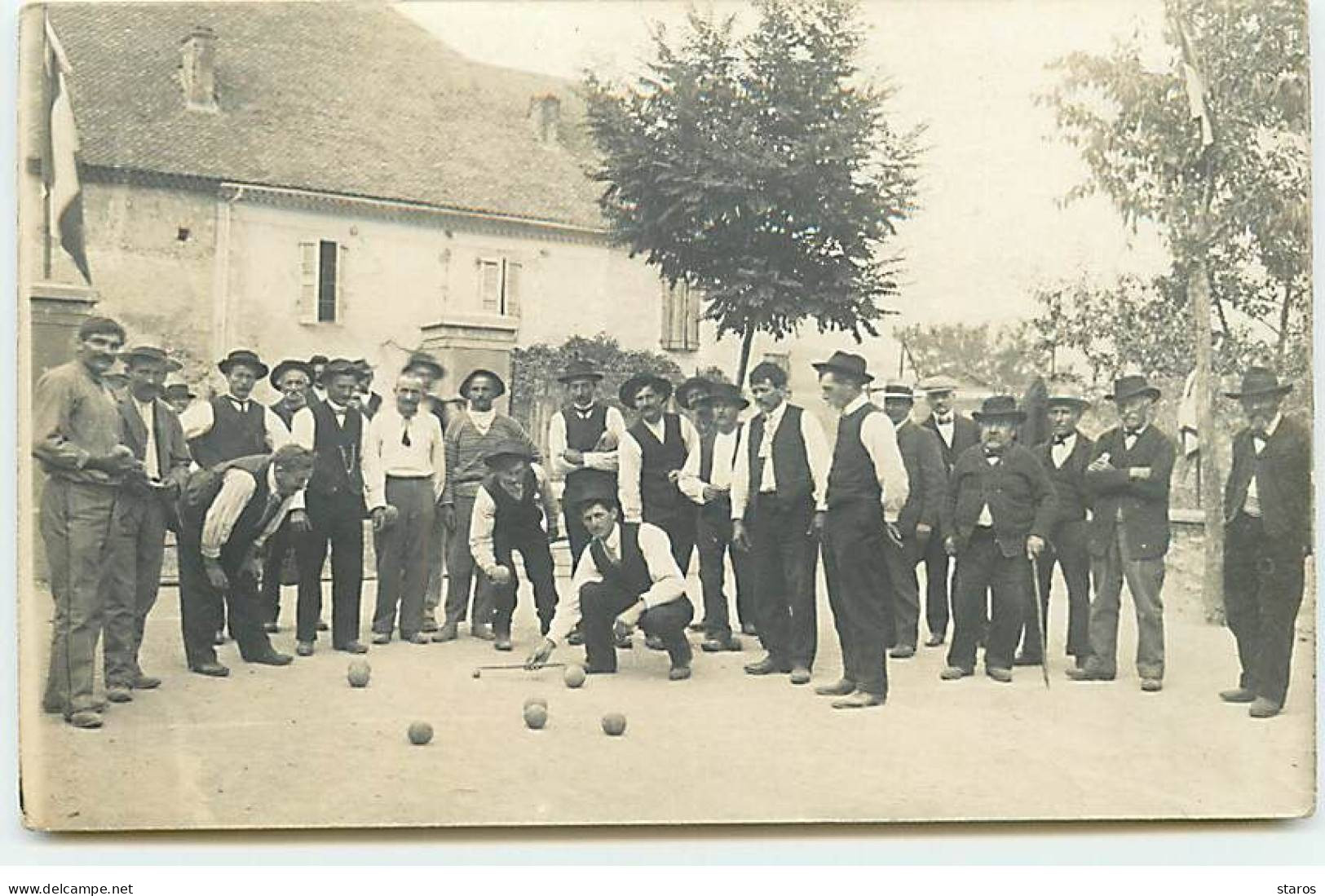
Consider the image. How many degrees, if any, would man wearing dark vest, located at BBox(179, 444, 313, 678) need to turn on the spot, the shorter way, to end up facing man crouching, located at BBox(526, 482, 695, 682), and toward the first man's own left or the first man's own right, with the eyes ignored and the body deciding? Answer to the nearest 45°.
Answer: approximately 45° to the first man's own left

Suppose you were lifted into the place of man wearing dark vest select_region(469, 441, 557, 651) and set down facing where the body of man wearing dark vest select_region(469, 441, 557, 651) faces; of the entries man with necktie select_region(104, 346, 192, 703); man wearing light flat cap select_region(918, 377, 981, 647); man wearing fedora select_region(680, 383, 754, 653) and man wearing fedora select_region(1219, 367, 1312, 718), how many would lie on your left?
3

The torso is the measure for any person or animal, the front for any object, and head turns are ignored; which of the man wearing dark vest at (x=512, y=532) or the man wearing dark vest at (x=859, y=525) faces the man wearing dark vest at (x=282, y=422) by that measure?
the man wearing dark vest at (x=859, y=525)

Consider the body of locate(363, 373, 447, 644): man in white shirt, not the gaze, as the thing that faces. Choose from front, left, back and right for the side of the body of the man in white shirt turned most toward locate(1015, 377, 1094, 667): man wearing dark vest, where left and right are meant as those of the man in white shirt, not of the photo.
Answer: left

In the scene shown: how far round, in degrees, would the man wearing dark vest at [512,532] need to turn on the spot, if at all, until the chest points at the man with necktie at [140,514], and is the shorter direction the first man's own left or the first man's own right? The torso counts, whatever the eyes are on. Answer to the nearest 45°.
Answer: approximately 90° to the first man's own right

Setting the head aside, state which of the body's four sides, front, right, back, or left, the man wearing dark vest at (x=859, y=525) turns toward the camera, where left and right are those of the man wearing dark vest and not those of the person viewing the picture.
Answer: left

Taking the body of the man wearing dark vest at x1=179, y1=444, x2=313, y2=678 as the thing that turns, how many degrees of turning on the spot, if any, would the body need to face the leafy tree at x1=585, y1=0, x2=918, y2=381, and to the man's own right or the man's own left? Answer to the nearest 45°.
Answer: approximately 45° to the man's own left

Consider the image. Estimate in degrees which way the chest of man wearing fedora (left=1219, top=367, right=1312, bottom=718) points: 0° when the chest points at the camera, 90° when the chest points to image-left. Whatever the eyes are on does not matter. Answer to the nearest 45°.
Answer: approximately 45°

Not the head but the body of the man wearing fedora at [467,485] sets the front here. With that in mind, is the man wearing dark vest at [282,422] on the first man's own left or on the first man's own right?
on the first man's own right

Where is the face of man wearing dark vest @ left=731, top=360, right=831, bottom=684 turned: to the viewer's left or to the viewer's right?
to the viewer's left

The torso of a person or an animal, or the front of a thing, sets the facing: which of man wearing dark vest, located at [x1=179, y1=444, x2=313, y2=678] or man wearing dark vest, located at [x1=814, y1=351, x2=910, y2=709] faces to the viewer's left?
man wearing dark vest, located at [x1=814, y1=351, x2=910, y2=709]
